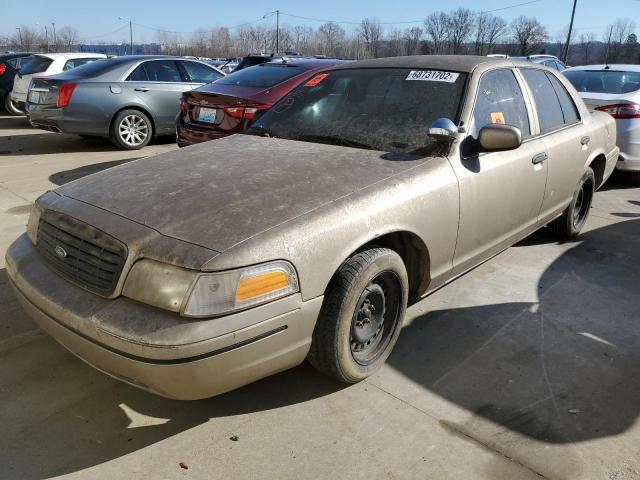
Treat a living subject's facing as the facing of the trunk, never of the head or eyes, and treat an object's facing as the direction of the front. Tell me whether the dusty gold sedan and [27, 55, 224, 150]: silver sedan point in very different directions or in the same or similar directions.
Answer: very different directions

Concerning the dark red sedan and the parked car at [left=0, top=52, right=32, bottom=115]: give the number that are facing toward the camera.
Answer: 0

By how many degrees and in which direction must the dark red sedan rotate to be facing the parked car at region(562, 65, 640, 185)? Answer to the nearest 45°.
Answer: approximately 45° to its right

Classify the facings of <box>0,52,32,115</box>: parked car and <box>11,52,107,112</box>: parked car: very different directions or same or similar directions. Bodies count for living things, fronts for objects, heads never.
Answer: same or similar directions

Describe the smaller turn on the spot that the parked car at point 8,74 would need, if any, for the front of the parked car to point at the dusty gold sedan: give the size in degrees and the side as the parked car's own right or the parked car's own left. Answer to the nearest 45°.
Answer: approximately 135° to the parked car's own right

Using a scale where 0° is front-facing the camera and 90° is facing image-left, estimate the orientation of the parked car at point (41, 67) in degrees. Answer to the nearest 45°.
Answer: approximately 225°

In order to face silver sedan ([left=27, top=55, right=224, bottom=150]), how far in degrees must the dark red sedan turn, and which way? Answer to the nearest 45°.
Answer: approximately 90° to its left

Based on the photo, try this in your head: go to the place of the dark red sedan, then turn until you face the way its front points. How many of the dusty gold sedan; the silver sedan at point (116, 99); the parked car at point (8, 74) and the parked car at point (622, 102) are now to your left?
2

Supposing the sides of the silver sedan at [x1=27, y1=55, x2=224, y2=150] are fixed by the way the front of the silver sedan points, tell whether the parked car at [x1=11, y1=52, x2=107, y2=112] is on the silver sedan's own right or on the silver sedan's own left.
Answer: on the silver sedan's own left

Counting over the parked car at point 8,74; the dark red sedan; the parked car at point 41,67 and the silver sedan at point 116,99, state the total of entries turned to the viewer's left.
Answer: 0

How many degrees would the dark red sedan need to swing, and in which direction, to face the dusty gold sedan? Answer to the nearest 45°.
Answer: approximately 135° to its right

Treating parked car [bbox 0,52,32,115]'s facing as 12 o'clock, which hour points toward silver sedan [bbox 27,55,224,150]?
The silver sedan is roughly at 4 o'clock from the parked car.

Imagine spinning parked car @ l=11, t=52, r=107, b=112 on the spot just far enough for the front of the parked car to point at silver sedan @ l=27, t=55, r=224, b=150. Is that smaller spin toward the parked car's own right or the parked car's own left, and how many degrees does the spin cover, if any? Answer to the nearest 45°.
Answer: approximately 135° to the parked car's own right

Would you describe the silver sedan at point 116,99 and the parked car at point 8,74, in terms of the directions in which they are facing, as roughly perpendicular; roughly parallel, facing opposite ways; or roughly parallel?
roughly parallel

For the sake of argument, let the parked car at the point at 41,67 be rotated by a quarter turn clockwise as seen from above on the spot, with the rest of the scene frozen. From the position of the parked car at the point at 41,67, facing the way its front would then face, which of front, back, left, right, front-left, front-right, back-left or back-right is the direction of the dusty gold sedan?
front-right

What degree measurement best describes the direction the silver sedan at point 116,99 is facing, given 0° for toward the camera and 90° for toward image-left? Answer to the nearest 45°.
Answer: approximately 225°
